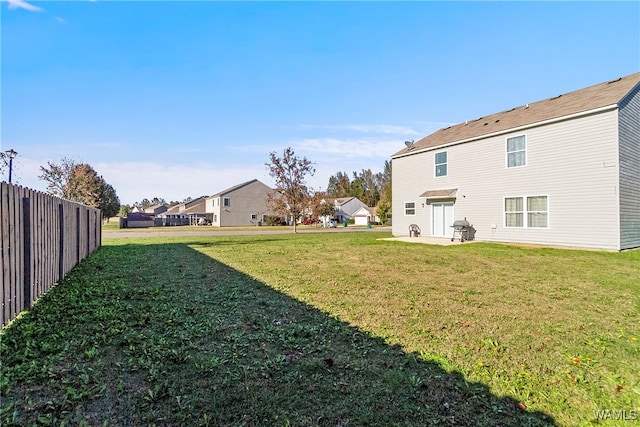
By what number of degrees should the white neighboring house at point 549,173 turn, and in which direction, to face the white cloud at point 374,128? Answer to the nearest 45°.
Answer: approximately 90° to its left

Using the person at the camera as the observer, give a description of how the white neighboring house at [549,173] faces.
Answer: facing away from the viewer and to the right of the viewer

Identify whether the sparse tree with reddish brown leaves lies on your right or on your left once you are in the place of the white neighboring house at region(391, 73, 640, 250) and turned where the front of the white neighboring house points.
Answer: on your left

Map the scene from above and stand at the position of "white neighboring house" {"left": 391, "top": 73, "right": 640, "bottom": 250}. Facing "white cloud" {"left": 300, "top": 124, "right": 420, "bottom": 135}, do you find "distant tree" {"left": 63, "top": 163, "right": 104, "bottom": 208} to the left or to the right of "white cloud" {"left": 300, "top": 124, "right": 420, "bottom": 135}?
left
